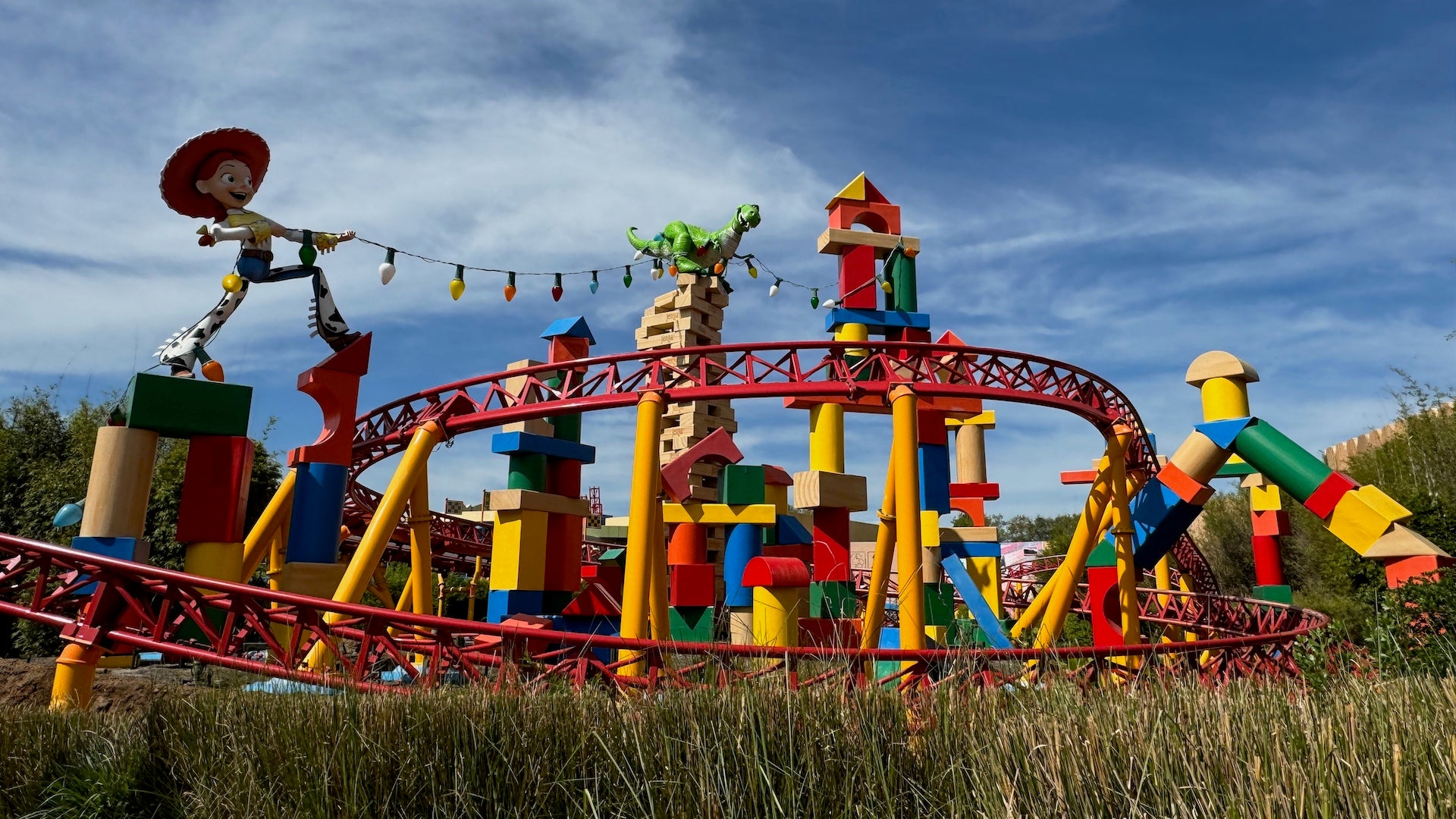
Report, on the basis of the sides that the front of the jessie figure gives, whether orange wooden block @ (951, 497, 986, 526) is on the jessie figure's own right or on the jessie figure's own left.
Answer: on the jessie figure's own left

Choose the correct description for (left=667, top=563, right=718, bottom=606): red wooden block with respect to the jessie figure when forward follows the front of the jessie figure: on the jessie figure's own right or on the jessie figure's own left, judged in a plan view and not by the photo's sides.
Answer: on the jessie figure's own left

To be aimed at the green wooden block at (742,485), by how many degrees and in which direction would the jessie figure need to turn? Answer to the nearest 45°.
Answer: approximately 45° to its left

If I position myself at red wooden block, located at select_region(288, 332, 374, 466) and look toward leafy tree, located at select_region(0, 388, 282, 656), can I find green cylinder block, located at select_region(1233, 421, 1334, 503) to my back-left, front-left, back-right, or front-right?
back-right

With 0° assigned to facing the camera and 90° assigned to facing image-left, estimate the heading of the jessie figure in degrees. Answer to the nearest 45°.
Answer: approximately 315°

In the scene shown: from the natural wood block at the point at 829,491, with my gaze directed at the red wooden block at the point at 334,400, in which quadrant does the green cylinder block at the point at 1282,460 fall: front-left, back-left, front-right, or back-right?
back-left

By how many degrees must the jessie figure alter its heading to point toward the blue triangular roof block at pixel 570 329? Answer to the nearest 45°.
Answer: approximately 45° to its left

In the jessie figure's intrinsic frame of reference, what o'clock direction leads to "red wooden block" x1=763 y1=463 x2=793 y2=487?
The red wooden block is roughly at 10 o'clock from the jessie figure.

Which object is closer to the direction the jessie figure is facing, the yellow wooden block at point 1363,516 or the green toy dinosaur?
the yellow wooden block

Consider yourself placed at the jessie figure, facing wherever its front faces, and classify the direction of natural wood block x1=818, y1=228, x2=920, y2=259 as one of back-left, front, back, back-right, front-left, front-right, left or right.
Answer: front-left

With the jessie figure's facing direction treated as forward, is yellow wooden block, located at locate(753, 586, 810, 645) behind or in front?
in front

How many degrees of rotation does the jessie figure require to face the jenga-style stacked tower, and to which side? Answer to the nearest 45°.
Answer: approximately 90° to its left

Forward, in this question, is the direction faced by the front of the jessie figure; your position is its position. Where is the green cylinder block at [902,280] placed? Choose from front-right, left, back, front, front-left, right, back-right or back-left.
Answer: front-left
